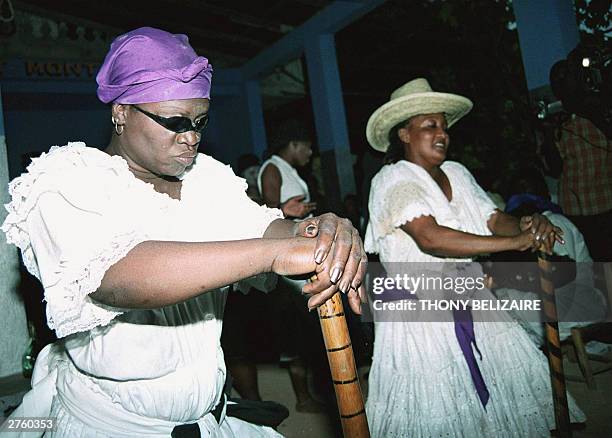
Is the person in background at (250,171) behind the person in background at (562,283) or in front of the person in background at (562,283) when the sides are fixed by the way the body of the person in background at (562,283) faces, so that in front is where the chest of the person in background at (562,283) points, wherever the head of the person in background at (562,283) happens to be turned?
in front

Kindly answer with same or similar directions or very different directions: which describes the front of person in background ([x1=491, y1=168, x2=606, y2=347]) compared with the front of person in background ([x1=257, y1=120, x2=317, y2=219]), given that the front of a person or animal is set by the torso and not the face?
very different directions

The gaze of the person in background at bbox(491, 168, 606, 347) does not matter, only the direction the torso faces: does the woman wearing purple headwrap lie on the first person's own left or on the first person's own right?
on the first person's own left

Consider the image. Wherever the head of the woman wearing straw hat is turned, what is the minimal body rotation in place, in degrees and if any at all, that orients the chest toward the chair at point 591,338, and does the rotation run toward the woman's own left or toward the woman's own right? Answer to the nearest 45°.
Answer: approximately 90° to the woman's own left

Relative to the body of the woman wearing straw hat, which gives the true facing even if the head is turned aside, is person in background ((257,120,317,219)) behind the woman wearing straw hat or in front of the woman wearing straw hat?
behind

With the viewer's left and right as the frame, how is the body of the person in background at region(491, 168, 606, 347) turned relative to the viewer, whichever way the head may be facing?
facing to the left of the viewer

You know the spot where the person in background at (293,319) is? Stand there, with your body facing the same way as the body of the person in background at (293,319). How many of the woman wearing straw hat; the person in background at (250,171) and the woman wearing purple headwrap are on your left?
1

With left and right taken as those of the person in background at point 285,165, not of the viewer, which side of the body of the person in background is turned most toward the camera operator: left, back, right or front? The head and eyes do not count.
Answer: front

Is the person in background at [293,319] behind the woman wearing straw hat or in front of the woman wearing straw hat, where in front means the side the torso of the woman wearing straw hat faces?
behind

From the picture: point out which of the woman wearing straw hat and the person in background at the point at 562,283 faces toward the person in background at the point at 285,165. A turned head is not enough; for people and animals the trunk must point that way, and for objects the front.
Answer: the person in background at the point at 562,283
